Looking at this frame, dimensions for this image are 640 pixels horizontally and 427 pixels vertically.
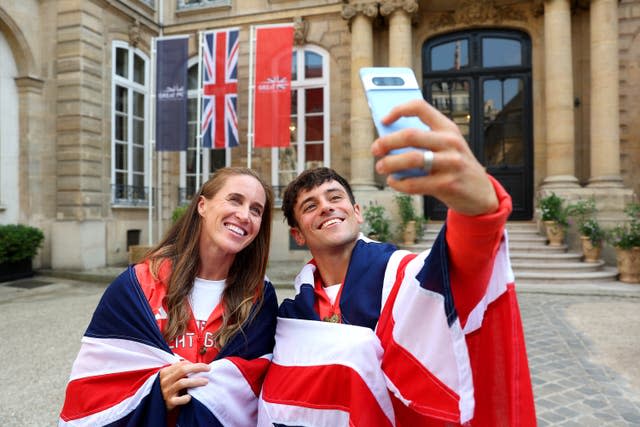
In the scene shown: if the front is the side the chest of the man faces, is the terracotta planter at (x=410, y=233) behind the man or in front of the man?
behind

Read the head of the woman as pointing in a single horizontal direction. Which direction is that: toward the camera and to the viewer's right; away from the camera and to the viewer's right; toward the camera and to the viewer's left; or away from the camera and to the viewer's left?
toward the camera and to the viewer's right

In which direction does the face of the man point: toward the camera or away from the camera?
toward the camera

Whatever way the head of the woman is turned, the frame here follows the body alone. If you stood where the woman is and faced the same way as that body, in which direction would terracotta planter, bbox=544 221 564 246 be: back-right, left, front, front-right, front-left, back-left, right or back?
left

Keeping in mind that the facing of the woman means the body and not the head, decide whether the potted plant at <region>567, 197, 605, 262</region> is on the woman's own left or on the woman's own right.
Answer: on the woman's own left

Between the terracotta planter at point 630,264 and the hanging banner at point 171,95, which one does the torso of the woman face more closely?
the terracotta planter

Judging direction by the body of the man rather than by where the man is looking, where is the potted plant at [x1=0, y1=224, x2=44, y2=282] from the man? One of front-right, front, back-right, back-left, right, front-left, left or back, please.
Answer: back-right

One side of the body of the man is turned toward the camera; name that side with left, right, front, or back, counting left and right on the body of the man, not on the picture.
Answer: front

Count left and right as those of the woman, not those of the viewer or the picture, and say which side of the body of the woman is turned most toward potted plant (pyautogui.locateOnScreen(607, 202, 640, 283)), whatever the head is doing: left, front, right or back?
left

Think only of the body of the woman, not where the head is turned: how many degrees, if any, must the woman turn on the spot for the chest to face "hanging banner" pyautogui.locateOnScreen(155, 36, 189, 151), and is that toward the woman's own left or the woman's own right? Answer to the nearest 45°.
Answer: approximately 135° to the woman's own left

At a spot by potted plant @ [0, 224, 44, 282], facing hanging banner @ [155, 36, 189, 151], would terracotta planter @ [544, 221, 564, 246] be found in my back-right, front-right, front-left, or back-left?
front-right

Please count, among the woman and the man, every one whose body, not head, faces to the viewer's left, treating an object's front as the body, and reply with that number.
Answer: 0

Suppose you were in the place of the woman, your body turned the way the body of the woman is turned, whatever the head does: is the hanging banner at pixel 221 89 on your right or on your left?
on your left

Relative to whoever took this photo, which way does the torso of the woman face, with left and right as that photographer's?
facing the viewer and to the right of the viewer
